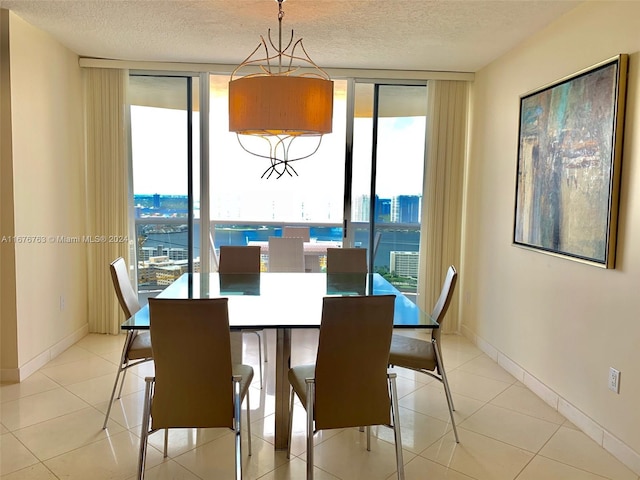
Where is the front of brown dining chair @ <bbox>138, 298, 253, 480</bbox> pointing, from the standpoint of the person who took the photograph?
facing away from the viewer

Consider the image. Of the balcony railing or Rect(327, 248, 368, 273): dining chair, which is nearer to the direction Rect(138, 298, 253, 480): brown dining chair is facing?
the balcony railing

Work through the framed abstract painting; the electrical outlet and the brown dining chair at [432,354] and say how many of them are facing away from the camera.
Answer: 0

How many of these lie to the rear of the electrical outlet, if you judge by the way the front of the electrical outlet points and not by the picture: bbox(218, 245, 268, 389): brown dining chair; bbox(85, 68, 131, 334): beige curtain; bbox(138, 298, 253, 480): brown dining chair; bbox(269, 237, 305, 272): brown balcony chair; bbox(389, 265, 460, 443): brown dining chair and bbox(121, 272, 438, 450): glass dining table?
0

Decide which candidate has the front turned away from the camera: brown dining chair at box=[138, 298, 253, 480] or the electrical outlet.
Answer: the brown dining chair

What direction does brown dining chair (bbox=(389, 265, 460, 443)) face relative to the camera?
to the viewer's left

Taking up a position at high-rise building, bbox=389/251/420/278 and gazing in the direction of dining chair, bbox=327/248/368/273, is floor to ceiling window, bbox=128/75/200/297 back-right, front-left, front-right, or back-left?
front-right

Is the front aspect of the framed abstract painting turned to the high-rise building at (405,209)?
no

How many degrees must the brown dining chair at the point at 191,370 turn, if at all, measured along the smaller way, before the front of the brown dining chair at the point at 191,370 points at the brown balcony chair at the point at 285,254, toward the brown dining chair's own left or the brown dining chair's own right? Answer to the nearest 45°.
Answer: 0° — it already faces it

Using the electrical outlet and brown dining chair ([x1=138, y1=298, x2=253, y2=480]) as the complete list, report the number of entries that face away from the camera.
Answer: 1

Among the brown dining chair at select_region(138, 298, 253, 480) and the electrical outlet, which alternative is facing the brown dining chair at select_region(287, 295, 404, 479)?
the electrical outlet

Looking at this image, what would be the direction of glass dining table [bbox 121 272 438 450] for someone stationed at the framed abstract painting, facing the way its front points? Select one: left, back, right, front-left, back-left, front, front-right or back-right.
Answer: front

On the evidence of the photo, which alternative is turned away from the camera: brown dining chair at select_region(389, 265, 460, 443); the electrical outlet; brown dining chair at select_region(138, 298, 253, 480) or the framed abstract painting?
brown dining chair at select_region(138, 298, 253, 480)

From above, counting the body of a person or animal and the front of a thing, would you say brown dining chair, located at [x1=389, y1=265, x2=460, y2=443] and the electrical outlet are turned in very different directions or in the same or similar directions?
same or similar directions

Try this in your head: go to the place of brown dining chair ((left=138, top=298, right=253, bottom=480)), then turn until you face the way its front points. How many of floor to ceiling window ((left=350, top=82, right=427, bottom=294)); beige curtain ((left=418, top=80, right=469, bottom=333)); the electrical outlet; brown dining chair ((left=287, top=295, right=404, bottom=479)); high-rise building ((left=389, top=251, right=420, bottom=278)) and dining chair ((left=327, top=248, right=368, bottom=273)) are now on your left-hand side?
0

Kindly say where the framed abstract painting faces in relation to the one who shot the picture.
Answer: facing the viewer and to the left of the viewer

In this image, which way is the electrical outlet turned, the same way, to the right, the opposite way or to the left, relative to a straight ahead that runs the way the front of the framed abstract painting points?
the same way
